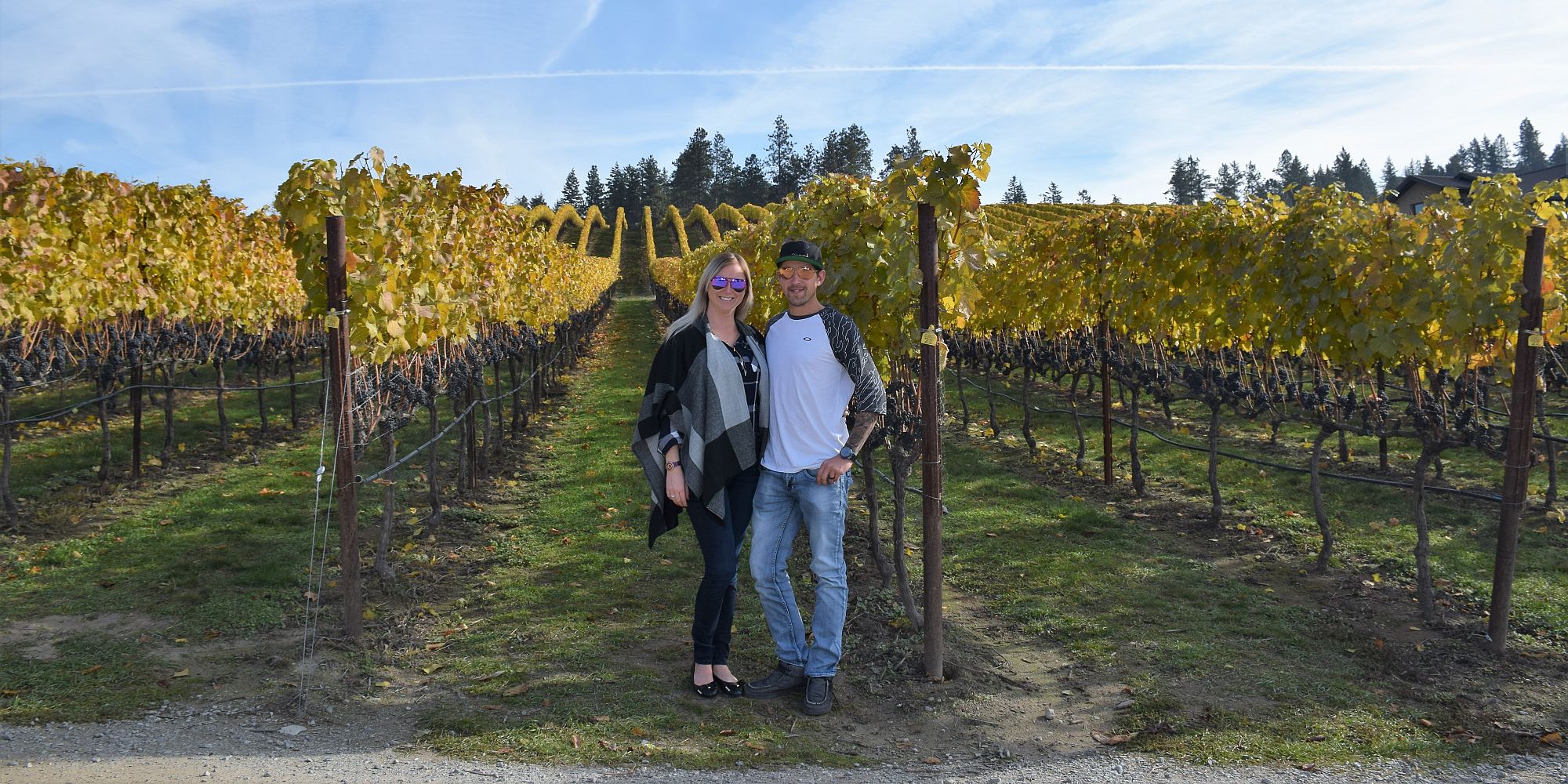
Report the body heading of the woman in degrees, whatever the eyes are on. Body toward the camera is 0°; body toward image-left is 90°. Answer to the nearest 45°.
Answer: approximately 315°

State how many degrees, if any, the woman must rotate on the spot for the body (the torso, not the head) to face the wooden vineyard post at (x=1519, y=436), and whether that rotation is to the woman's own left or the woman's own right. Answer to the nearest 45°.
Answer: approximately 45° to the woman's own left

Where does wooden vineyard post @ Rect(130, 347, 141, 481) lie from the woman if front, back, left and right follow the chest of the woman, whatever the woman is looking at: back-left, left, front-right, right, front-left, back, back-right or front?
back

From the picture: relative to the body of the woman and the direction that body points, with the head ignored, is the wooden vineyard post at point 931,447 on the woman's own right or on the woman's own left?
on the woman's own left

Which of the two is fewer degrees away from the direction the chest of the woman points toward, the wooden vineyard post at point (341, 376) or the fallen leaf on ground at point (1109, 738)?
the fallen leaf on ground

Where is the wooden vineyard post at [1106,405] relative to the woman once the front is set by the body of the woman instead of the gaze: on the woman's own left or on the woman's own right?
on the woman's own left

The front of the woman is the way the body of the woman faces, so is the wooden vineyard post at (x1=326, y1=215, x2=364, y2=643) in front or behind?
behind

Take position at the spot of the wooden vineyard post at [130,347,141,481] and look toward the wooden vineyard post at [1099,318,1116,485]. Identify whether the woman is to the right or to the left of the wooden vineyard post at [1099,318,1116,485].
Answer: right
